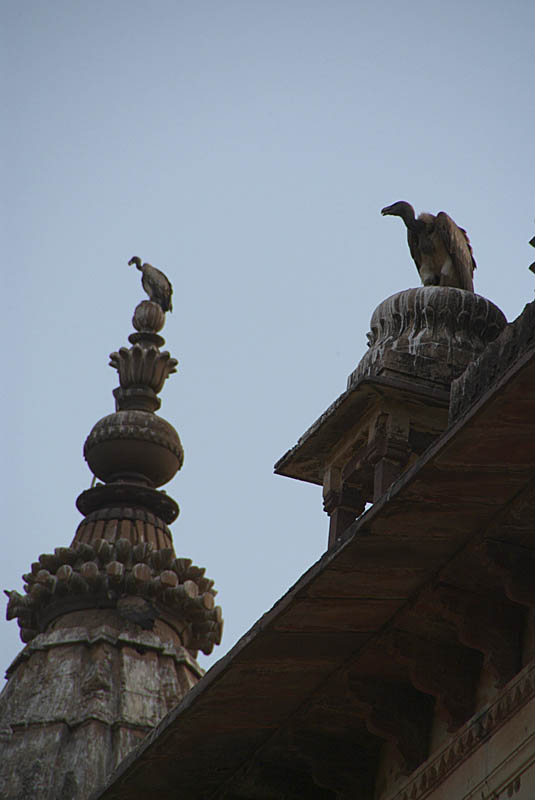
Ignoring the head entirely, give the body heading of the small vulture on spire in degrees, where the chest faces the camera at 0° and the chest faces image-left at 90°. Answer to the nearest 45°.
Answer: approximately 90°

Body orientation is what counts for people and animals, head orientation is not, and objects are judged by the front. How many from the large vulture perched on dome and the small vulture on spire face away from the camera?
0

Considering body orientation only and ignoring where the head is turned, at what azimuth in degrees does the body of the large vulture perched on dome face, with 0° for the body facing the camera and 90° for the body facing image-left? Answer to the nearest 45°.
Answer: approximately 45°
